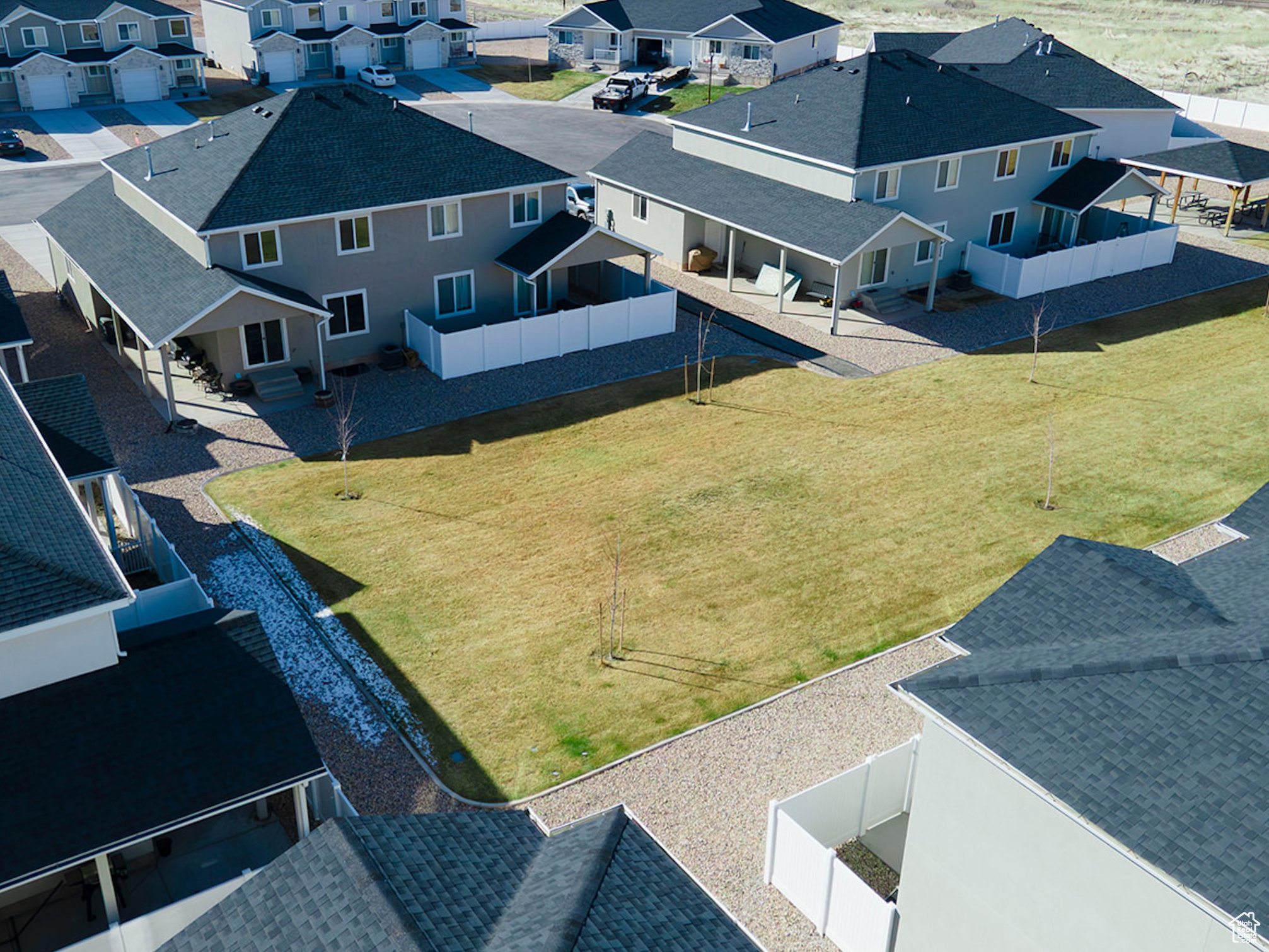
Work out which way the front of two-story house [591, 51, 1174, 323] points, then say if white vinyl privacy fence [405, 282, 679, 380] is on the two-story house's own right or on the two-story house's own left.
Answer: on the two-story house's own left

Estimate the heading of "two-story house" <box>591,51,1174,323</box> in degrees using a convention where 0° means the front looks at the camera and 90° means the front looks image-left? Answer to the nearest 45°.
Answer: approximately 135°

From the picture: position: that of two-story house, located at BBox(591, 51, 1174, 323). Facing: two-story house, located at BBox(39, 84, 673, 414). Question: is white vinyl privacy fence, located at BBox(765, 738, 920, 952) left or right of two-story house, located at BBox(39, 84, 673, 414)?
left

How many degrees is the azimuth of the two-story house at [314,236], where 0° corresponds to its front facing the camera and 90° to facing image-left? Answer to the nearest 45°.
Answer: approximately 135°

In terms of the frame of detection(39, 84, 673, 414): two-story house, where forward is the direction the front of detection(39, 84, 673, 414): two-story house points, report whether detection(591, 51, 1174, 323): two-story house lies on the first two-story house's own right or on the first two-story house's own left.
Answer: on the first two-story house's own right

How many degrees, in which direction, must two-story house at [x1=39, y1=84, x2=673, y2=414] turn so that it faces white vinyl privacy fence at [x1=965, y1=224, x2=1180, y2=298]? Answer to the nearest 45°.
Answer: approximately 135° to its right

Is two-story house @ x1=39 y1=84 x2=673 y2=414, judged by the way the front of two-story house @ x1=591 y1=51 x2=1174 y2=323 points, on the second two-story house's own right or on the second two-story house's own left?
on the second two-story house's own left

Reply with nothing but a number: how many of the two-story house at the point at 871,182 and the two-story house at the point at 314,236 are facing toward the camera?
0
